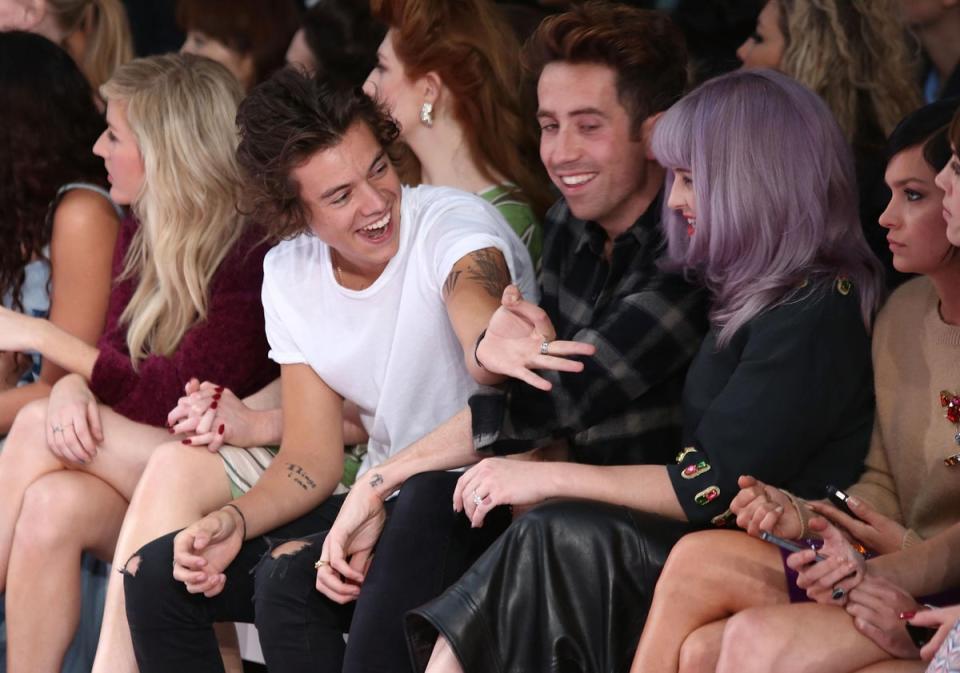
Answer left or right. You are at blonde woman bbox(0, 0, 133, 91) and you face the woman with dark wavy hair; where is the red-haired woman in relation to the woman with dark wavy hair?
left

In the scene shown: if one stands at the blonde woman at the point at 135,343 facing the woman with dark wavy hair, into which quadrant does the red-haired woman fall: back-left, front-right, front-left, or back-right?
back-right

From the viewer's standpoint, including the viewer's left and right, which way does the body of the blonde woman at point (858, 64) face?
facing to the left of the viewer

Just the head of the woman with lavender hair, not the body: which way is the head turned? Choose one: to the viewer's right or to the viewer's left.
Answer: to the viewer's left

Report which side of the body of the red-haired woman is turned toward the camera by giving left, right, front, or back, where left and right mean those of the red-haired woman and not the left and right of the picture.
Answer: left
